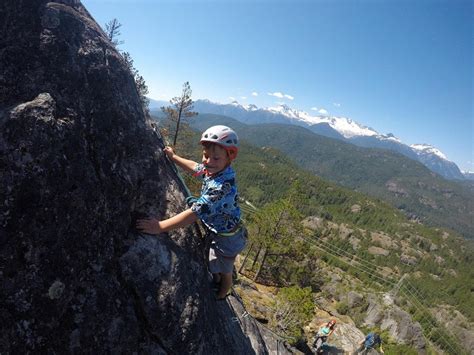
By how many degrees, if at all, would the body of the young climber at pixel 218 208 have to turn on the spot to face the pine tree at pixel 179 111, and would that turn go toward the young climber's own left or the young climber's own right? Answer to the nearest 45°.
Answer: approximately 90° to the young climber's own right

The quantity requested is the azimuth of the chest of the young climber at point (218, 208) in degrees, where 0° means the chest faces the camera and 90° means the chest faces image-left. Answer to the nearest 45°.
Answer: approximately 90°
